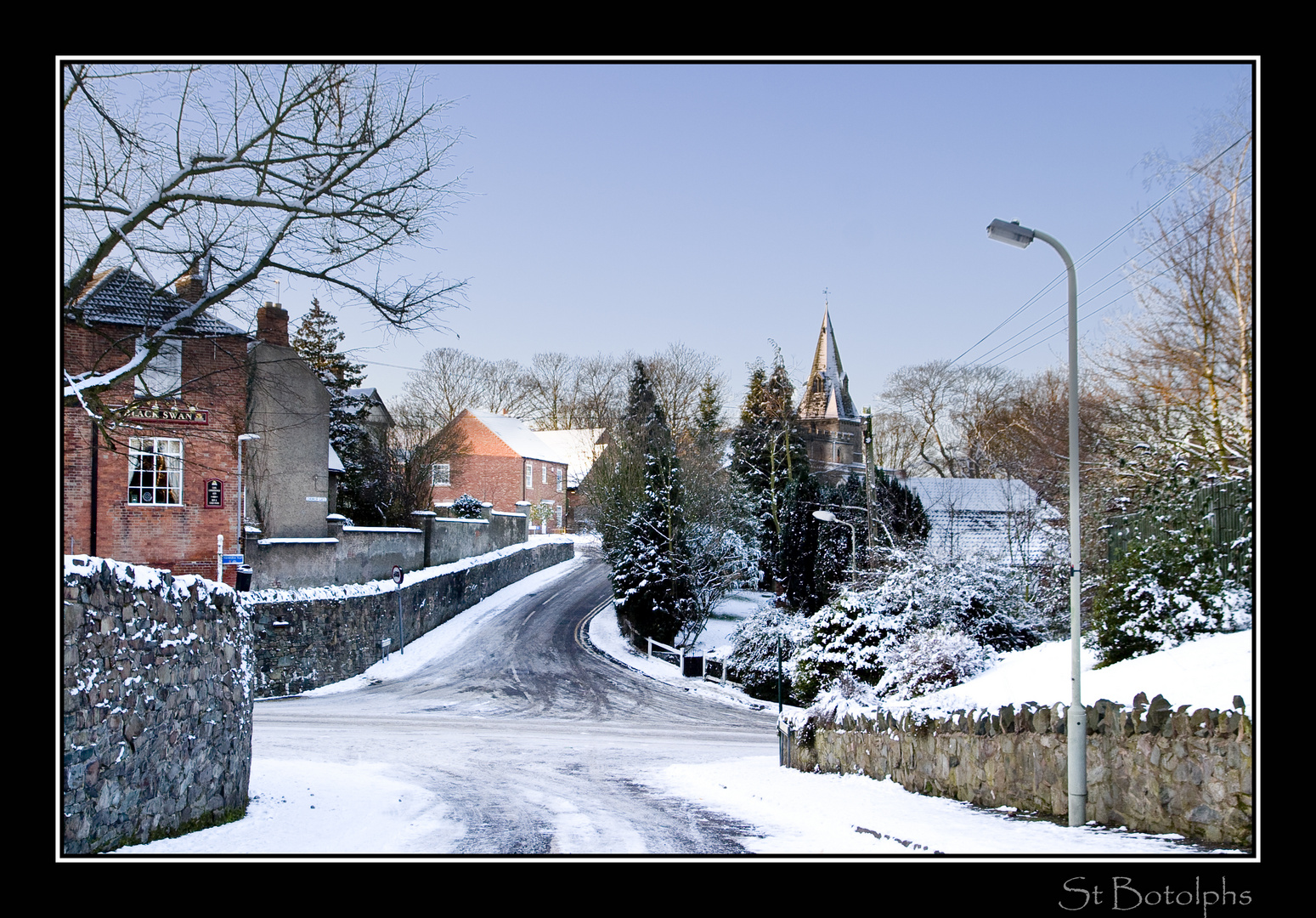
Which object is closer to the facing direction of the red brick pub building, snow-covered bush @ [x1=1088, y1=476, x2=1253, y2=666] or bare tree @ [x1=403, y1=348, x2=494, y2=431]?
the snow-covered bush

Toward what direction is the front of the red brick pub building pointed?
toward the camera

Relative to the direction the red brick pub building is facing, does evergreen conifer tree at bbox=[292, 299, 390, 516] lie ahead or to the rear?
to the rear

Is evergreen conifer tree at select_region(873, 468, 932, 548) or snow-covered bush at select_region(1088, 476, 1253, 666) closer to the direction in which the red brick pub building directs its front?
the snow-covered bush

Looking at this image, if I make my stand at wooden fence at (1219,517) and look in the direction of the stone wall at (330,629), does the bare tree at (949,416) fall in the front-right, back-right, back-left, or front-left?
front-right

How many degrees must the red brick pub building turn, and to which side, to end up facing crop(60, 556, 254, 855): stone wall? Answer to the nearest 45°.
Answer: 0° — it already faces it
